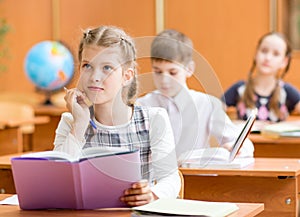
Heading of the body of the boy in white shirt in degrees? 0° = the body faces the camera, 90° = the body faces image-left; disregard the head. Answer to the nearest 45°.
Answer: approximately 45°

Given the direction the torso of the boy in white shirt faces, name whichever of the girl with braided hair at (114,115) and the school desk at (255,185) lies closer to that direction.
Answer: the girl with braided hair

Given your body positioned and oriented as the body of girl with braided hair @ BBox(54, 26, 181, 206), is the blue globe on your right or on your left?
on your right

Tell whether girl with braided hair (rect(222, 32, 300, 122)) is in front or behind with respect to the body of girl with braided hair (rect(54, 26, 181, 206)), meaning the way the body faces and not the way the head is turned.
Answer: behind

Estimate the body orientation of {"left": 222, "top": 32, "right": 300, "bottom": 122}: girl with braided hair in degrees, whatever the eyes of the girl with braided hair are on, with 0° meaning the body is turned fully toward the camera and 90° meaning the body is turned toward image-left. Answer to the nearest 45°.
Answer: approximately 0°

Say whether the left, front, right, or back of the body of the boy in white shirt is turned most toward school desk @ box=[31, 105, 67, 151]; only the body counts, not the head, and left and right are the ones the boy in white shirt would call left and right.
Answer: right

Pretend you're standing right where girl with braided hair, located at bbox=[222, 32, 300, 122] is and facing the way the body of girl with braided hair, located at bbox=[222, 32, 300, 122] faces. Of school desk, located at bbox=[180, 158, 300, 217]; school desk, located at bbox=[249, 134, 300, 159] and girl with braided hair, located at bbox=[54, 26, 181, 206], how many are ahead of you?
3
